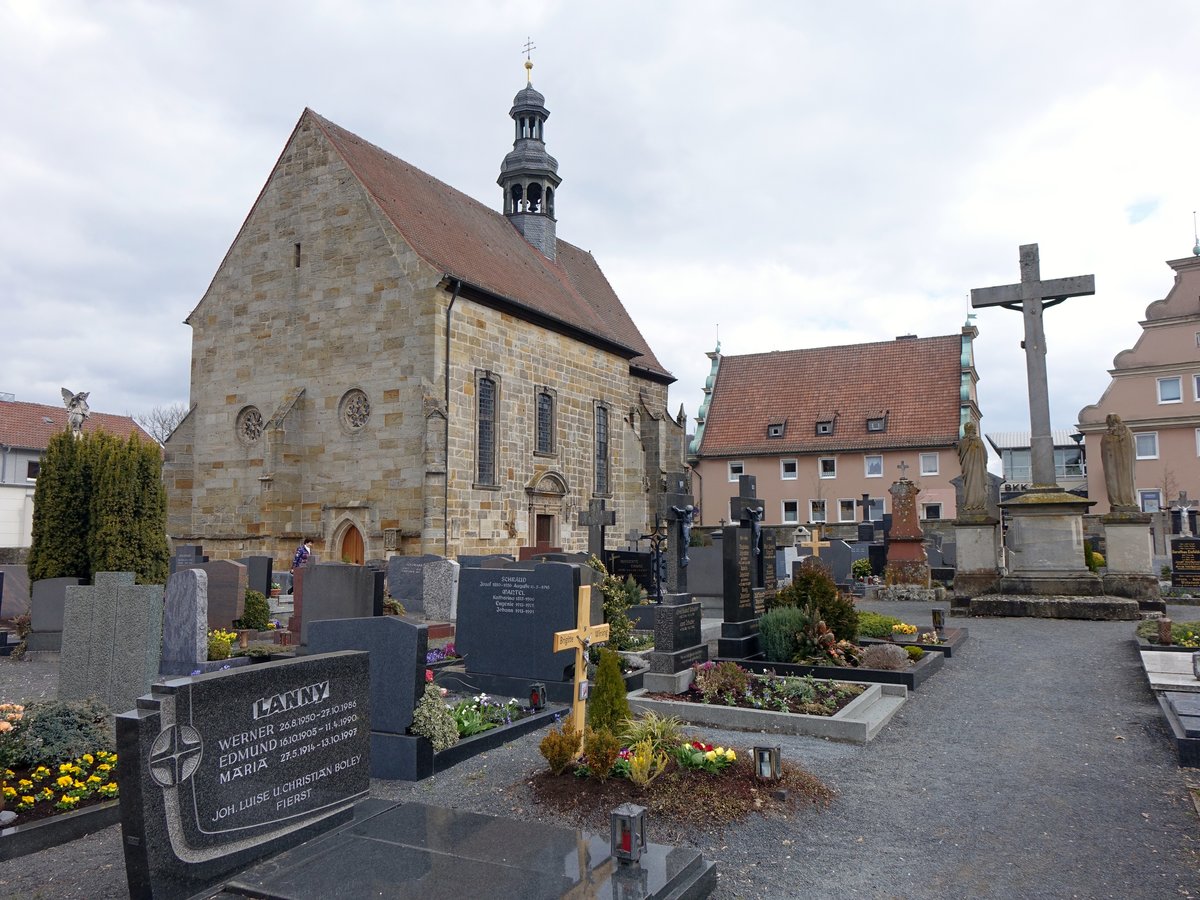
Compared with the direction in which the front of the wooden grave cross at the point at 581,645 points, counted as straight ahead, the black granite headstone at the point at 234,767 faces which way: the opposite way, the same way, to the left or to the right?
the same way

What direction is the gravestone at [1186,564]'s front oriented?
toward the camera

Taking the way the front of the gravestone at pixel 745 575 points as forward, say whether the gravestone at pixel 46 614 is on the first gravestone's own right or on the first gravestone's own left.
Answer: on the first gravestone's own right

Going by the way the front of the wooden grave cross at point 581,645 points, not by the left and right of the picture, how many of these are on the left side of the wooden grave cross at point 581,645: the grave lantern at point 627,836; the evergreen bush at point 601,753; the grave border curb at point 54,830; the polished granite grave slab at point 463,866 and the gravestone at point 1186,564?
1

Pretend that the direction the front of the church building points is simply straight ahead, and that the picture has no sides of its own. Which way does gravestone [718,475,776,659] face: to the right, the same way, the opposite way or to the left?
to the left

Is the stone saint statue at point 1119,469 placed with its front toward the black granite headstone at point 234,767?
no

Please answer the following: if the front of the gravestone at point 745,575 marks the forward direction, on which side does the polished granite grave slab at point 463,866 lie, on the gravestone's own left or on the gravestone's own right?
on the gravestone's own right

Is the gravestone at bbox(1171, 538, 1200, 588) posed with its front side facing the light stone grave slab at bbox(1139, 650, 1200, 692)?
yes

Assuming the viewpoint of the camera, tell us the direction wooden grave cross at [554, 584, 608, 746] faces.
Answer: facing the viewer and to the right of the viewer

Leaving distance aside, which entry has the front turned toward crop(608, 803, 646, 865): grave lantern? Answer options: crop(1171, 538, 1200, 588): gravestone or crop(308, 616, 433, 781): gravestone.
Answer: crop(1171, 538, 1200, 588): gravestone

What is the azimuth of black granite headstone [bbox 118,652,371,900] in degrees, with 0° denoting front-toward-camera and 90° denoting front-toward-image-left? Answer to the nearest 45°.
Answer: approximately 315°
